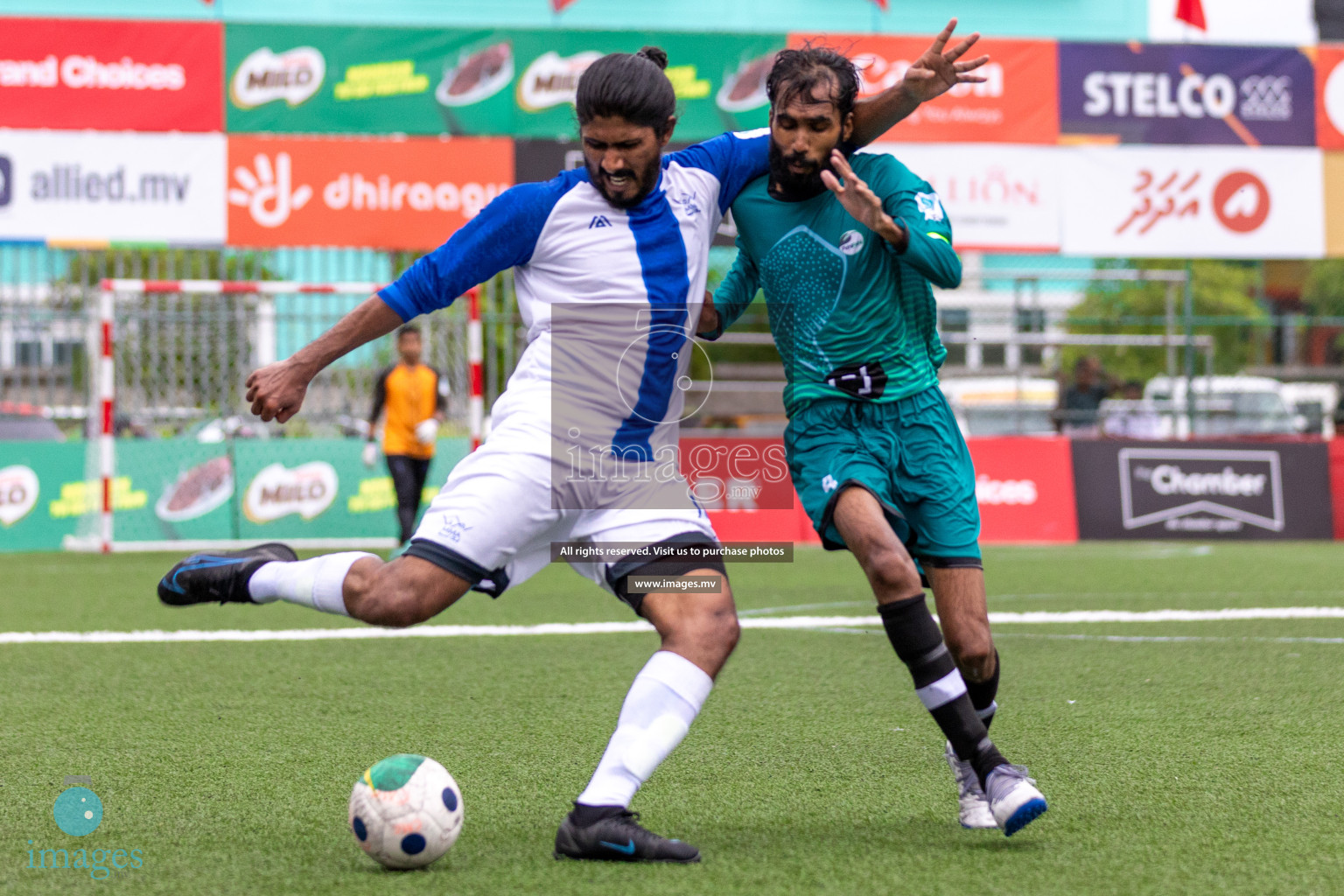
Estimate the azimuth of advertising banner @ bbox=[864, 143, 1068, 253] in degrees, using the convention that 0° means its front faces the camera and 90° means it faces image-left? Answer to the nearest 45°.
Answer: approximately 0°

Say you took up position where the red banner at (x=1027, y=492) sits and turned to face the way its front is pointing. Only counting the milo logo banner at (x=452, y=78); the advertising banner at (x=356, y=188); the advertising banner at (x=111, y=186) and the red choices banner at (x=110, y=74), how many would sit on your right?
4

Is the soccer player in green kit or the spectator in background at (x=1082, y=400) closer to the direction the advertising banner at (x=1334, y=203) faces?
the soccer player in green kit

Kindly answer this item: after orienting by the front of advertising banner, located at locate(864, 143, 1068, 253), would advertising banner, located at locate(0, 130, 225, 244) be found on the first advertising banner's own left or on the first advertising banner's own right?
on the first advertising banner's own right

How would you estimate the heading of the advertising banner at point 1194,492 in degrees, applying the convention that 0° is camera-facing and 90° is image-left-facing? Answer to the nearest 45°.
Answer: approximately 0°

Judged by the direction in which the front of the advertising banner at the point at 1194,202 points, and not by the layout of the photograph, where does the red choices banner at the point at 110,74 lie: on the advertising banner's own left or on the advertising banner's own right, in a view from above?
on the advertising banner's own right

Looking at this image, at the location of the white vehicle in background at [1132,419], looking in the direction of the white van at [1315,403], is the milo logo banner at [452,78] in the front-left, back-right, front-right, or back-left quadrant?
back-right

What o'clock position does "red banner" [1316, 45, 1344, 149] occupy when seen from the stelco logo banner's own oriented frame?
The red banner is roughly at 8 o'clock from the stelco logo banner.
